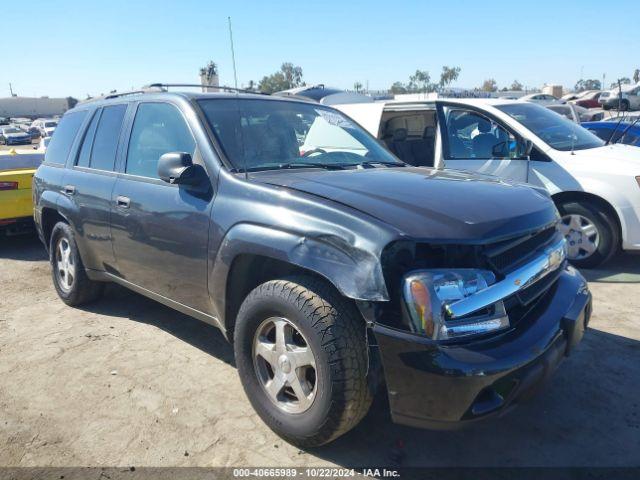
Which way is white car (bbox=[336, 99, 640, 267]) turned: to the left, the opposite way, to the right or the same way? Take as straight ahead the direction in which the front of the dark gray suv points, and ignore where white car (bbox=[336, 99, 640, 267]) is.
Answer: the same way

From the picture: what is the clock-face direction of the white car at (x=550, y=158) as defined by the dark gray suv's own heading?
The white car is roughly at 9 o'clock from the dark gray suv.

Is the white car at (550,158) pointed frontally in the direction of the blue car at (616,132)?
no

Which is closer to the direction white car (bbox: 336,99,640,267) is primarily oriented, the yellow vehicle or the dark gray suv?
the dark gray suv

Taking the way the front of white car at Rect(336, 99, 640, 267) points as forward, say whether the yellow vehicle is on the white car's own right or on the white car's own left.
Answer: on the white car's own right

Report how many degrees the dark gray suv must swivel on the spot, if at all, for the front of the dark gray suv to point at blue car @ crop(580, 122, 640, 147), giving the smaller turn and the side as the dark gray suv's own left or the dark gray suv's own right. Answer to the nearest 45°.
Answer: approximately 90° to the dark gray suv's own left

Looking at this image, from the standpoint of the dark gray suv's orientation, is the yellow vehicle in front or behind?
behind

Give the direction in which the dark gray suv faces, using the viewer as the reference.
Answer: facing the viewer and to the right of the viewer

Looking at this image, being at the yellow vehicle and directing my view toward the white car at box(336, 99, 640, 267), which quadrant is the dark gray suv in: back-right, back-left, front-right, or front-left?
front-right

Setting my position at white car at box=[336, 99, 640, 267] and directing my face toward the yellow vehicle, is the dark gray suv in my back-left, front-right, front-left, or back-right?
front-left
